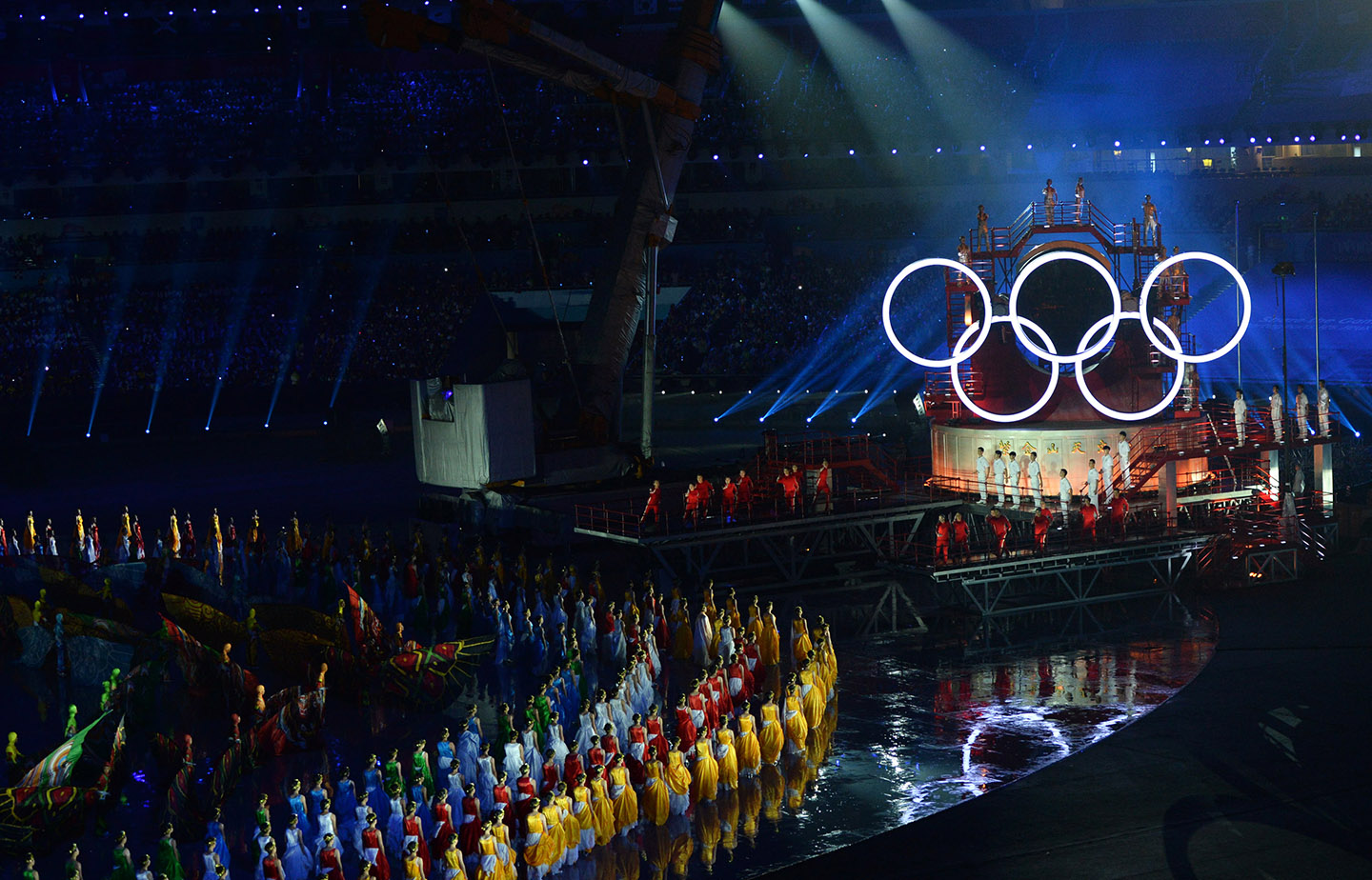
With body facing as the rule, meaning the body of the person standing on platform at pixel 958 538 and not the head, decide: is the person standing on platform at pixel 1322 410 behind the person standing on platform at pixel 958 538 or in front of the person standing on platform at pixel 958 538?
behind

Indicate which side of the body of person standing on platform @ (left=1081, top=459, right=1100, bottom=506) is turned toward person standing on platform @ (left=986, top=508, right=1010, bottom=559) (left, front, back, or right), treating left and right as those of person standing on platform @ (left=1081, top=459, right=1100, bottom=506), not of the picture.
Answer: front

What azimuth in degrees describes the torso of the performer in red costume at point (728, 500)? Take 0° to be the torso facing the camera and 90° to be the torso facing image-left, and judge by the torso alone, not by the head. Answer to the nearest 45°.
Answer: approximately 45°

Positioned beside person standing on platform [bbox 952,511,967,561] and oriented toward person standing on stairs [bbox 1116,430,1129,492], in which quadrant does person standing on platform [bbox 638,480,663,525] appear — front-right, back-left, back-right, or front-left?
back-left

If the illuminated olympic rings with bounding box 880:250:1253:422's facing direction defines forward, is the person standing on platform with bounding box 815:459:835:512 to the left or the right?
on its right

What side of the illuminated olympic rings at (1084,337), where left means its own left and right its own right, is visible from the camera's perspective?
front

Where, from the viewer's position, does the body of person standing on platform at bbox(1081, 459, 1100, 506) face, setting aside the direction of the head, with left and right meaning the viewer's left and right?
facing the viewer and to the left of the viewer

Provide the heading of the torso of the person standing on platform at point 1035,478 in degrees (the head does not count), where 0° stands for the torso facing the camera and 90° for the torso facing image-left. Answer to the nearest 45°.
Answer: approximately 45°
